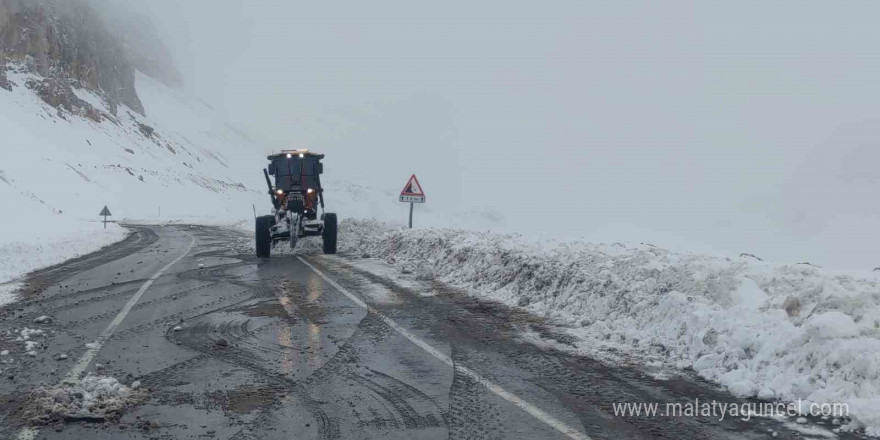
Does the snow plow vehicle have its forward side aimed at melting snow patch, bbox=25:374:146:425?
yes

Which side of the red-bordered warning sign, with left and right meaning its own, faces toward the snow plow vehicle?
right

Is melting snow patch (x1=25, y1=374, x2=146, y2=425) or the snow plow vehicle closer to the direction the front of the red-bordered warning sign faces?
the melting snow patch

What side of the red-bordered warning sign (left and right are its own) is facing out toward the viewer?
front

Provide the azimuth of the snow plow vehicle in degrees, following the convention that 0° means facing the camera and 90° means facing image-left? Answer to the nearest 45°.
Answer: approximately 0°

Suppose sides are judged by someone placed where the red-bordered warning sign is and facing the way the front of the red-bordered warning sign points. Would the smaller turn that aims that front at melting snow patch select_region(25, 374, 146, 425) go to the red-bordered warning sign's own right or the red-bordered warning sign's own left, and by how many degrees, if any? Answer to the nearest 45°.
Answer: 0° — it already faces it

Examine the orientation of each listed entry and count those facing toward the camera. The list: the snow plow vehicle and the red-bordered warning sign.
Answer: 2

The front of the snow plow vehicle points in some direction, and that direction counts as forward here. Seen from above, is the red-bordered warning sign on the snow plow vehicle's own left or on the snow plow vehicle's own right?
on the snow plow vehicle's own left

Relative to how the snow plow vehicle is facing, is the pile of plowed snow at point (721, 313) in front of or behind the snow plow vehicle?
in front

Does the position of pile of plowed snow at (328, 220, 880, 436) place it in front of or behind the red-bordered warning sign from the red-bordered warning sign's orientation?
in front
